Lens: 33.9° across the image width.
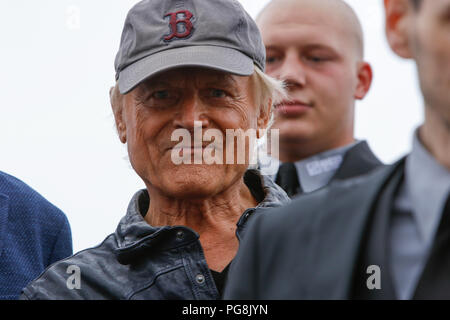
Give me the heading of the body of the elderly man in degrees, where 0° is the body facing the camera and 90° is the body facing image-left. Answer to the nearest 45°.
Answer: approximately 0°
